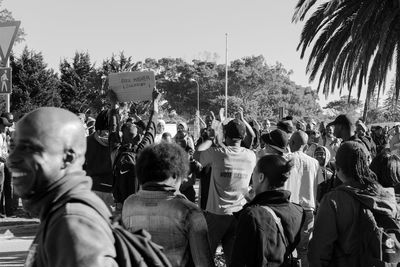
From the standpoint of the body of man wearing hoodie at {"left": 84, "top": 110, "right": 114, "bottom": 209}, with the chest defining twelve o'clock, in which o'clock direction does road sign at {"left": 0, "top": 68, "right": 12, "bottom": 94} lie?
The road sign is roughly at 11 o'clock from the man wearing hoodie.

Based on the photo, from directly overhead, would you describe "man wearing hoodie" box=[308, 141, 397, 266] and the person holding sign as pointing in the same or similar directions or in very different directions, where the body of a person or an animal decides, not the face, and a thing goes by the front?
same or similar directions

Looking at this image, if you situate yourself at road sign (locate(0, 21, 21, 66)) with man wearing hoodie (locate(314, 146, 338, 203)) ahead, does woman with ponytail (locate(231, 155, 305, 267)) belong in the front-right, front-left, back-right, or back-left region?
front-right

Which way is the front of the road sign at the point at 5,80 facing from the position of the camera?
facing the viewer

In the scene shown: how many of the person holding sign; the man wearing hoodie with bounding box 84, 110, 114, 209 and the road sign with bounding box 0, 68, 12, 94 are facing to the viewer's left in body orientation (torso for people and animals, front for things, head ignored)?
0

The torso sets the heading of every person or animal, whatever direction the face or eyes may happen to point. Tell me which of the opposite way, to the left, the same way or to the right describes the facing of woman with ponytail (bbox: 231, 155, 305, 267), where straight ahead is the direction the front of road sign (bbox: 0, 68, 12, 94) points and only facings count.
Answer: the opposite way

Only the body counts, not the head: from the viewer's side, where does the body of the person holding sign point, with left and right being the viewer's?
facing away from the viewer

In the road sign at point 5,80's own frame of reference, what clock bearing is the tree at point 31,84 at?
The tree is roughly at 6 o'clock from the road sign.

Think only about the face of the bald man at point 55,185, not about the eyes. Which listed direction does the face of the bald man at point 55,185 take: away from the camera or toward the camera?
toward the camera

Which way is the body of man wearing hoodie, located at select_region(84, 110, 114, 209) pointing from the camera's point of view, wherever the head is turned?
away from the camera

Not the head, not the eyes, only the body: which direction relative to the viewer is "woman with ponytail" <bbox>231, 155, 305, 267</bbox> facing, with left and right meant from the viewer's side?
facing away from the viewer and to the left of the viewer

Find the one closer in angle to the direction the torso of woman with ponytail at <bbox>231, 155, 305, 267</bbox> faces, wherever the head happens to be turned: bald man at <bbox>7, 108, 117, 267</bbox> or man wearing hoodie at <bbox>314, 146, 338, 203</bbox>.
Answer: the man wearing hoodie

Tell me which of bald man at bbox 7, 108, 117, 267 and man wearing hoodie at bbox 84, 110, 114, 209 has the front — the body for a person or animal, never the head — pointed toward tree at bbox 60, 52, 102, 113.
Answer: the man wearing hoodie

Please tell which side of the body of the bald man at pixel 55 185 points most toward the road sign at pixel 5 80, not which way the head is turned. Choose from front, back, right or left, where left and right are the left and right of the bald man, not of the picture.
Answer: right
